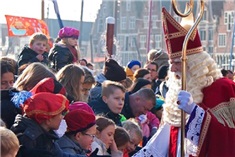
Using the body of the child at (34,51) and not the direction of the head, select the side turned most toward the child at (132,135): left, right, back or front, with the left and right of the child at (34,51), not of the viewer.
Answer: front

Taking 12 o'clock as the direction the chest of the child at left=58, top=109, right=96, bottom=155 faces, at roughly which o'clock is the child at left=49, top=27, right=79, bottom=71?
the child at left=49, top=27, right=79, bottom=71 is roughly at 9 o'clock from the child at left=58, top=109, right=96, bottom=155.

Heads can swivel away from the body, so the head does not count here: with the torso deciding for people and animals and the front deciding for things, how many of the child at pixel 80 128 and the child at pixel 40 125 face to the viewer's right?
2

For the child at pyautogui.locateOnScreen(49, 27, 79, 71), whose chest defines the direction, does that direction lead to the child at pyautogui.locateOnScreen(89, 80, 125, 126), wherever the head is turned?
no

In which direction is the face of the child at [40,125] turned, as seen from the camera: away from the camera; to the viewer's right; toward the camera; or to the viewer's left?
to the viewer's right

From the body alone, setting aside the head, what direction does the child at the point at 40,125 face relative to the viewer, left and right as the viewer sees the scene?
facing to the right of the viewer

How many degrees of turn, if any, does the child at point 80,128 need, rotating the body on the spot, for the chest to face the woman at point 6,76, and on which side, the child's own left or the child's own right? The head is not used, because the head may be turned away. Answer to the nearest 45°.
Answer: approximately 180°

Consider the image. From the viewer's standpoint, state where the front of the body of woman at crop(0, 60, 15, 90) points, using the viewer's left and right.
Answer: facing the viewer and to the right of the viewer

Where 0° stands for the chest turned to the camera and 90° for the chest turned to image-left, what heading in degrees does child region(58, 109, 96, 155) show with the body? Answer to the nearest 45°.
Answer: approximately 270°

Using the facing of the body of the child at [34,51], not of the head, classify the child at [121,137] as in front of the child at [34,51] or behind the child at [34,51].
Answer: in front

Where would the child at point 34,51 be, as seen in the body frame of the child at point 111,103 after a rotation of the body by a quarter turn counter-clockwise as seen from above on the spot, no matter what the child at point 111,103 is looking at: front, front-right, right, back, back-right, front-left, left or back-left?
left

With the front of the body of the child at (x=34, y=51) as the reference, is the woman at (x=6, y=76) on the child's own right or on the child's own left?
on the child's own right
